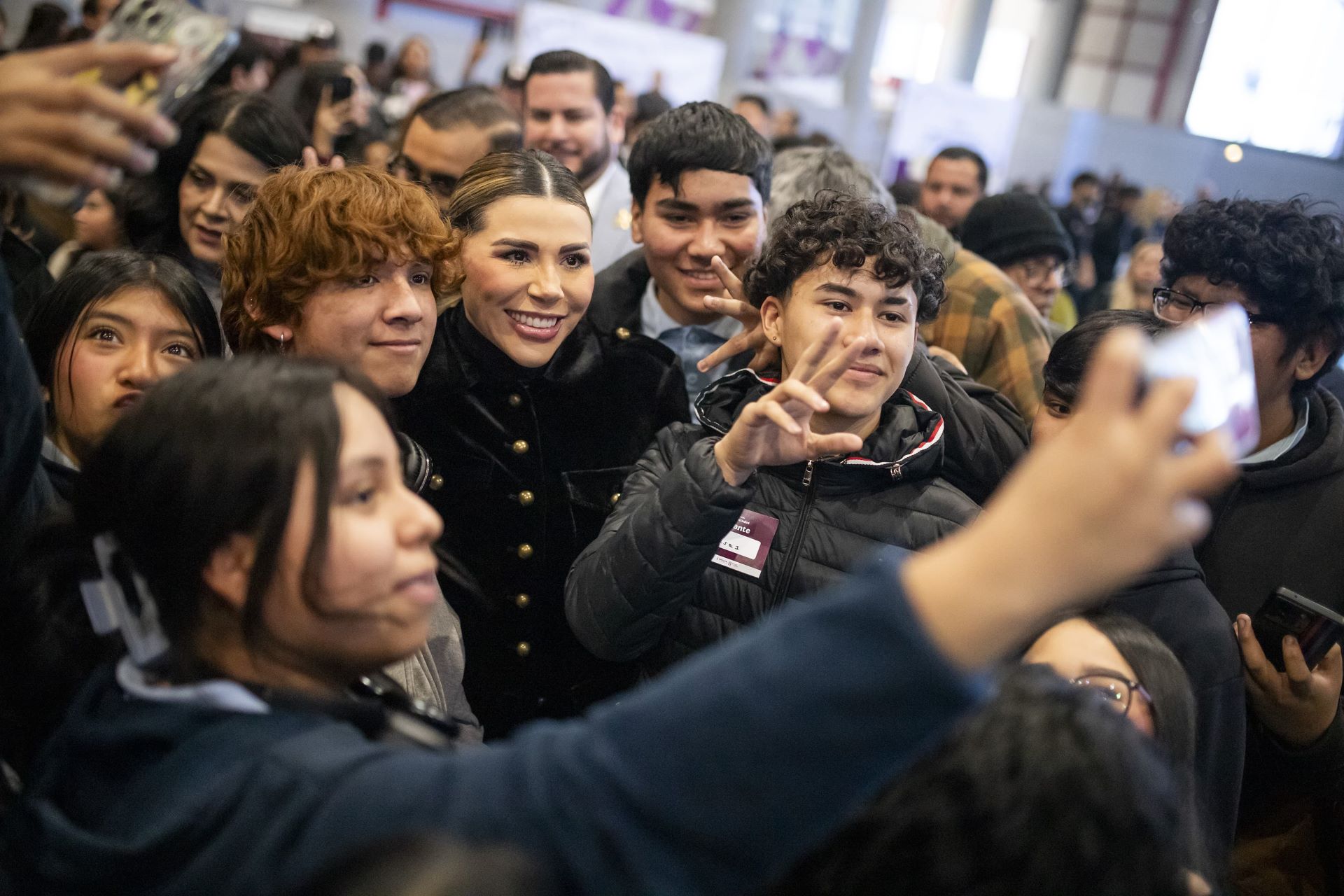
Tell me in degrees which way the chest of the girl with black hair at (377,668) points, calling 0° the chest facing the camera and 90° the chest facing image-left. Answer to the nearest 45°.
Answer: approximately 270°

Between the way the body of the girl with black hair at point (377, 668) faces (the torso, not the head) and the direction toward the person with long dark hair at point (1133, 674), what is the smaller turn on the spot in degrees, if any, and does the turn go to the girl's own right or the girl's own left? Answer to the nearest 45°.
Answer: approximately 45° to the girl's own left

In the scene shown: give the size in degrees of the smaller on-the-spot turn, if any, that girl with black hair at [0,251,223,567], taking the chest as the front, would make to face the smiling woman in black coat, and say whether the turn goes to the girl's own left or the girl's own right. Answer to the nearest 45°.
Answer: approximately 45° to the girl's own left

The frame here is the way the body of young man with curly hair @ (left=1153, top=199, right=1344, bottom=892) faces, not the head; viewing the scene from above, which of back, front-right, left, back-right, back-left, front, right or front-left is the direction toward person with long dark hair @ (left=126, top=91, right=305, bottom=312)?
front-right

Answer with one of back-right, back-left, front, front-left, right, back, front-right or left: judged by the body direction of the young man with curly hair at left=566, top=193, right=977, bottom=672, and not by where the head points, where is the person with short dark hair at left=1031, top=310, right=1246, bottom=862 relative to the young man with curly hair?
left

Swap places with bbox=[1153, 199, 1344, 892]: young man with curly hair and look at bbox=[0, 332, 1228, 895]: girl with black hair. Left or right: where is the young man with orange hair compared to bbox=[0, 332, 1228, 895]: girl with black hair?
right

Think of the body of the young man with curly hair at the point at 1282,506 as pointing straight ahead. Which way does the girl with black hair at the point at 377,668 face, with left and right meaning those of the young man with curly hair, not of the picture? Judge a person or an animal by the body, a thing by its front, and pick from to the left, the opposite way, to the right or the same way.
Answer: the opposite way

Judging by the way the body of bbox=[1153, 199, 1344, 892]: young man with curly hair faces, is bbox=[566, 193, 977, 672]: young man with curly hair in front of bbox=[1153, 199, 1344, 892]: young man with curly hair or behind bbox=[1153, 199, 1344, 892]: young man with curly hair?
in front

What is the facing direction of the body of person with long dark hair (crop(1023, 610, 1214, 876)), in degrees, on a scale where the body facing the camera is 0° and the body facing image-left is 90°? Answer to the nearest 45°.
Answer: approximately 45°

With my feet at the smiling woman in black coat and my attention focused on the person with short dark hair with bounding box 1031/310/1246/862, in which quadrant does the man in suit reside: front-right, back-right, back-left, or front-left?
back-left

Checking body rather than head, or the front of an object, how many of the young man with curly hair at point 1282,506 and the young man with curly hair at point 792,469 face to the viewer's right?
0

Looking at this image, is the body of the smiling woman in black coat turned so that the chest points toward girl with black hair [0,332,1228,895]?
yes
